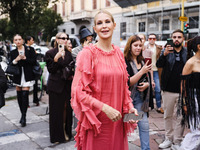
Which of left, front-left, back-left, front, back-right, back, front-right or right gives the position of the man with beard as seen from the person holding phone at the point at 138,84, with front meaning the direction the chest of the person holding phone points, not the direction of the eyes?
left

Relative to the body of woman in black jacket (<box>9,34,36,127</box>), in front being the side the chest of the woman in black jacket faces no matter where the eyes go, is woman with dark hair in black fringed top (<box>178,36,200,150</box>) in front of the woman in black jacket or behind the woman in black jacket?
in front

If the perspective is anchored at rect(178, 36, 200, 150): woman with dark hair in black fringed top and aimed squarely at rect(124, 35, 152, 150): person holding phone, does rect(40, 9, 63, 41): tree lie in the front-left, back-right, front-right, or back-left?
front-right

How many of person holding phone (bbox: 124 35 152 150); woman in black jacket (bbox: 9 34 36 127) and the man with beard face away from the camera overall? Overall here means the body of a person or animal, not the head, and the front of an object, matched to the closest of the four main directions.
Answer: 0

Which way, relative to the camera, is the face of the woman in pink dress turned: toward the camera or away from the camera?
toward the camera

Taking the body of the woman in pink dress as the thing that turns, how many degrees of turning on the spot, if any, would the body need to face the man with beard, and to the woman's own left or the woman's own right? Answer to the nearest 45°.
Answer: approximately 90° to the woman's own left

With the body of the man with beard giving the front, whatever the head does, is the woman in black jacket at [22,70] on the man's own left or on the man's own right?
on the man's own right

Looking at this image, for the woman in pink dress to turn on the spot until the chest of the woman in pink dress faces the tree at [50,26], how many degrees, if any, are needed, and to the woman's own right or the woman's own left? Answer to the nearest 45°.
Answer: approximately 135° to the woman's own left

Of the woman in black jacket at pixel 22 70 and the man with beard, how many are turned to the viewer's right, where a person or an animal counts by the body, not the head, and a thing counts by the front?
0

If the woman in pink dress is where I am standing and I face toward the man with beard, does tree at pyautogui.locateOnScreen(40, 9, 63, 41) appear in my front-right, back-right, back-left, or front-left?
front-left

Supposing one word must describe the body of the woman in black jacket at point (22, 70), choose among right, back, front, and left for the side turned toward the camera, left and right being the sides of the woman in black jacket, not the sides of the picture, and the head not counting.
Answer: front

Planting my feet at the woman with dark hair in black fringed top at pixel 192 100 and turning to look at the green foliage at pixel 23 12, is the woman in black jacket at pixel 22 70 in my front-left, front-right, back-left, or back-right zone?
front-left

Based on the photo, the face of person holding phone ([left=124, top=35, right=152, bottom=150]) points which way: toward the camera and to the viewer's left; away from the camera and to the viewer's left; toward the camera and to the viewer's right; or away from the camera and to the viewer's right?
toward the camera and to the viewer's right

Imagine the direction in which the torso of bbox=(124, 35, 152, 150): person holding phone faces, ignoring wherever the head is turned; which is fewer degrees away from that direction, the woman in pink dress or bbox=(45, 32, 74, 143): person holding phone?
the woman in pink dress

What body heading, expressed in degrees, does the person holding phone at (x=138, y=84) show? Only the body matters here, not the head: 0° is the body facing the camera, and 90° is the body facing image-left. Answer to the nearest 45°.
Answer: approximately 315°

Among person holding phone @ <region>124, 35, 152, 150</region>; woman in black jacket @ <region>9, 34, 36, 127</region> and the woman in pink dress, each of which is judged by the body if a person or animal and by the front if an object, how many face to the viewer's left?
0
